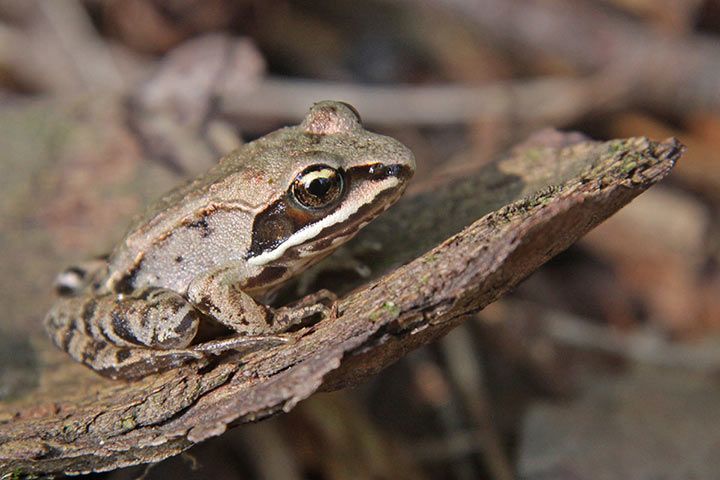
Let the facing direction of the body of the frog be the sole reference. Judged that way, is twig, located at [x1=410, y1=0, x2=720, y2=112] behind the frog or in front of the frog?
in front

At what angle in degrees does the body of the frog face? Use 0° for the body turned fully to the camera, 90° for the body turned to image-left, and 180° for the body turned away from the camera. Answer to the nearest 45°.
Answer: approximately 270°
